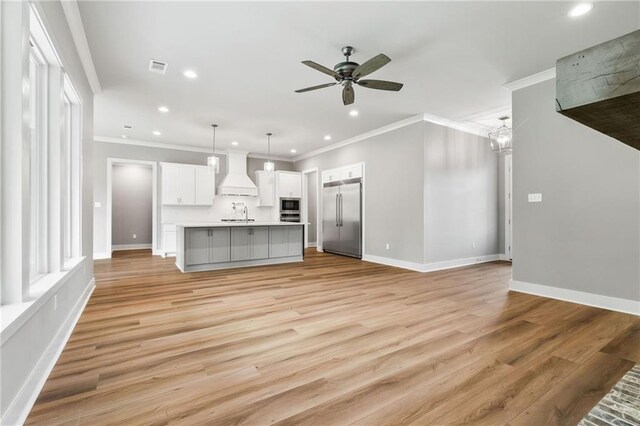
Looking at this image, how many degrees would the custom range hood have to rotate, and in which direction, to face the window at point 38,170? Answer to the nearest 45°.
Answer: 0° — it already faces it

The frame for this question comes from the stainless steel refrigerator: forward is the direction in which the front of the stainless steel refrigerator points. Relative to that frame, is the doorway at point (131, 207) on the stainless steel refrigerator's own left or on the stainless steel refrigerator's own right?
on the stainless steel refrigerator's own right

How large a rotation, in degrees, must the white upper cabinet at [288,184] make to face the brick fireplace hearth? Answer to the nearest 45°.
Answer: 0° — it already faces it

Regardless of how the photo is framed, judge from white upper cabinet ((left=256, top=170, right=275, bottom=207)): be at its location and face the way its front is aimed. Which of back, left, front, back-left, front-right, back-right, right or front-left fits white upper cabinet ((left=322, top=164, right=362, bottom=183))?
front-left

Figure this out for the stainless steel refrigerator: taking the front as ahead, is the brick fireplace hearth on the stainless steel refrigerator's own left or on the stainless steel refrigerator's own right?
on the stainless steel refrigerator's own left

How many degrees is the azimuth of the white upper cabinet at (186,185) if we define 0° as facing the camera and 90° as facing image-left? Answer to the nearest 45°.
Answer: approximately 0°

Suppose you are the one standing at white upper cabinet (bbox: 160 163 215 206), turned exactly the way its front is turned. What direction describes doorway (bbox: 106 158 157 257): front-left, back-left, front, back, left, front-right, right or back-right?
back-right

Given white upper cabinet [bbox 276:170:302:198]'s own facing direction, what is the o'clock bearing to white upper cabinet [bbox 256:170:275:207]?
white upper cabinet [bbox 256:170:275:207] is roughly at 3 o'clock from white upper cabinet [bbox 276:170:302:198].

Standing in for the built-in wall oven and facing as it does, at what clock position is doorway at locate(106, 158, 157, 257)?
The doorway is roughly at 3 o'clock from the built-in wall oven.

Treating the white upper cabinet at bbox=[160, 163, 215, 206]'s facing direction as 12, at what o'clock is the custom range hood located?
The custom range hood is roughly at 9 o'clock from the white upper cabinet.
